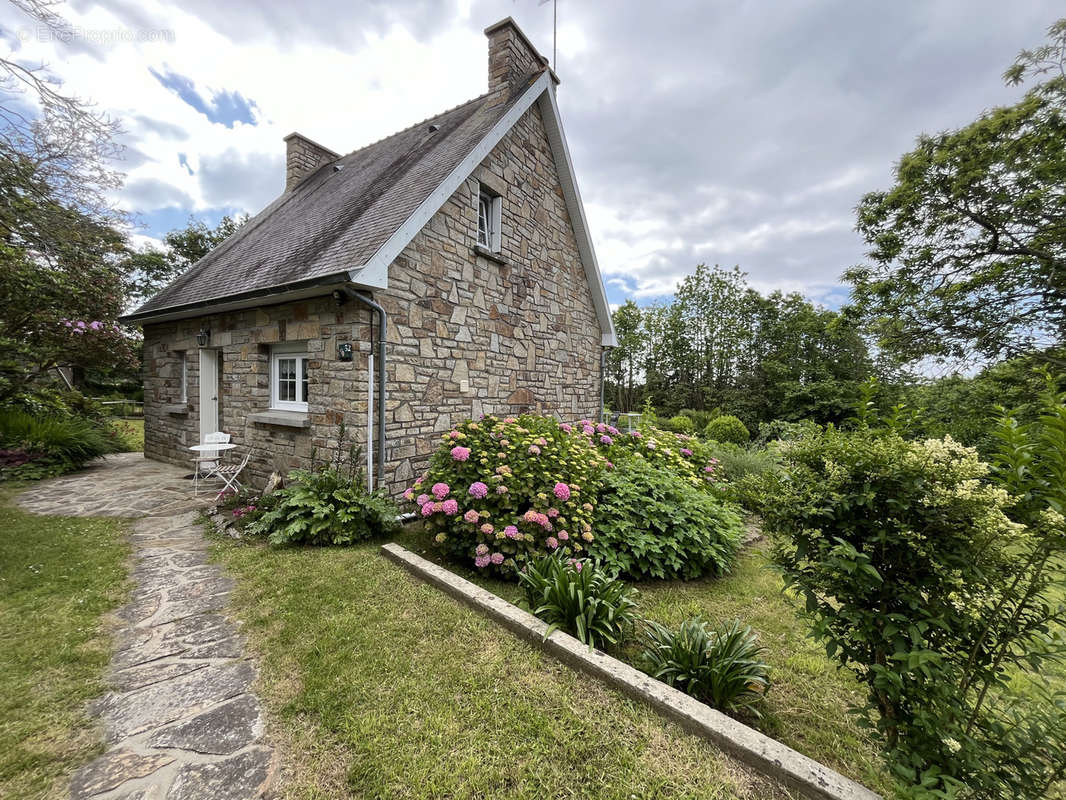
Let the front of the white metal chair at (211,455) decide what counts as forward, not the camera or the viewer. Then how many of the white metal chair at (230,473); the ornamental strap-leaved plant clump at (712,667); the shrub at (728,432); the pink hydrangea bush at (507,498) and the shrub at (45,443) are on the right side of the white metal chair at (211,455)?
1

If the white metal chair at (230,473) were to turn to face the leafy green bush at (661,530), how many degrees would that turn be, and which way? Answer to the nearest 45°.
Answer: approximately 135° to its left

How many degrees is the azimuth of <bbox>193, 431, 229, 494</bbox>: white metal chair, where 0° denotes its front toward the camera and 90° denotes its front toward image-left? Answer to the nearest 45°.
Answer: approximately 45°

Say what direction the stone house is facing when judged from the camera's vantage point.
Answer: facing the viewer and to the left of the viewer

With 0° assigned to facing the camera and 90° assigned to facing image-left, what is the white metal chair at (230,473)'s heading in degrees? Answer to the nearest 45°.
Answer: approximately 90°

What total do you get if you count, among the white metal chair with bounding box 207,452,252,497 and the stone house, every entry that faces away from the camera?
0

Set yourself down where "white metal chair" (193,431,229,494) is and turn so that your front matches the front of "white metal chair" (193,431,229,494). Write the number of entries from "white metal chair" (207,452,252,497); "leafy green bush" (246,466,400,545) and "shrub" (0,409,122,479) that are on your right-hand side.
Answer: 1

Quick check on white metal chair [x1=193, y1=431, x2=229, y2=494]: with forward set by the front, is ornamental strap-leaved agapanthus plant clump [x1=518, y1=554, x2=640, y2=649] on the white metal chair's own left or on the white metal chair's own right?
on the white metal chair's own left

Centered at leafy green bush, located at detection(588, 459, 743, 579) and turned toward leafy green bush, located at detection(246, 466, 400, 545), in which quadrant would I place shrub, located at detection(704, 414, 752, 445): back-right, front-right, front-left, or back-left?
back-right

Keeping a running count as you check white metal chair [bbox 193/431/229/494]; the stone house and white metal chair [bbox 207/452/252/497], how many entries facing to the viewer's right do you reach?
0

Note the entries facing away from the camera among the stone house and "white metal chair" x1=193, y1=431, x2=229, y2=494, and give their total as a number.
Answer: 0

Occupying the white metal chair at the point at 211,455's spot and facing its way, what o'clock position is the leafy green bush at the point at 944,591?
The leafy green bush is roughly at 10 o'clock from the white metal chair.

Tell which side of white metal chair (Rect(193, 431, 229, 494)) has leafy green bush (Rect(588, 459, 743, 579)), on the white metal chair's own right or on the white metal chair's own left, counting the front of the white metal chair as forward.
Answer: on the white metal chair's own left

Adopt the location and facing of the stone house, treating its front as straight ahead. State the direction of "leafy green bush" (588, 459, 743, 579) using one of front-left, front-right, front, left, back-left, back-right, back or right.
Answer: left

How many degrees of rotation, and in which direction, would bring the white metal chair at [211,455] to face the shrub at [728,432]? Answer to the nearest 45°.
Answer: approximately 135° to its left

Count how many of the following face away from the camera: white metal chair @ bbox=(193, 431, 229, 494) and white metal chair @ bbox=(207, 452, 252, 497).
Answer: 0

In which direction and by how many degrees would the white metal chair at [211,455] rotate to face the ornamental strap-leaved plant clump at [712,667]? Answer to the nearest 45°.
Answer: approximately 45° to its left

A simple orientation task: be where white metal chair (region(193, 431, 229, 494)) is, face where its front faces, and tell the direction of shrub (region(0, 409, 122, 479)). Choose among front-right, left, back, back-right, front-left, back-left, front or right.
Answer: right
